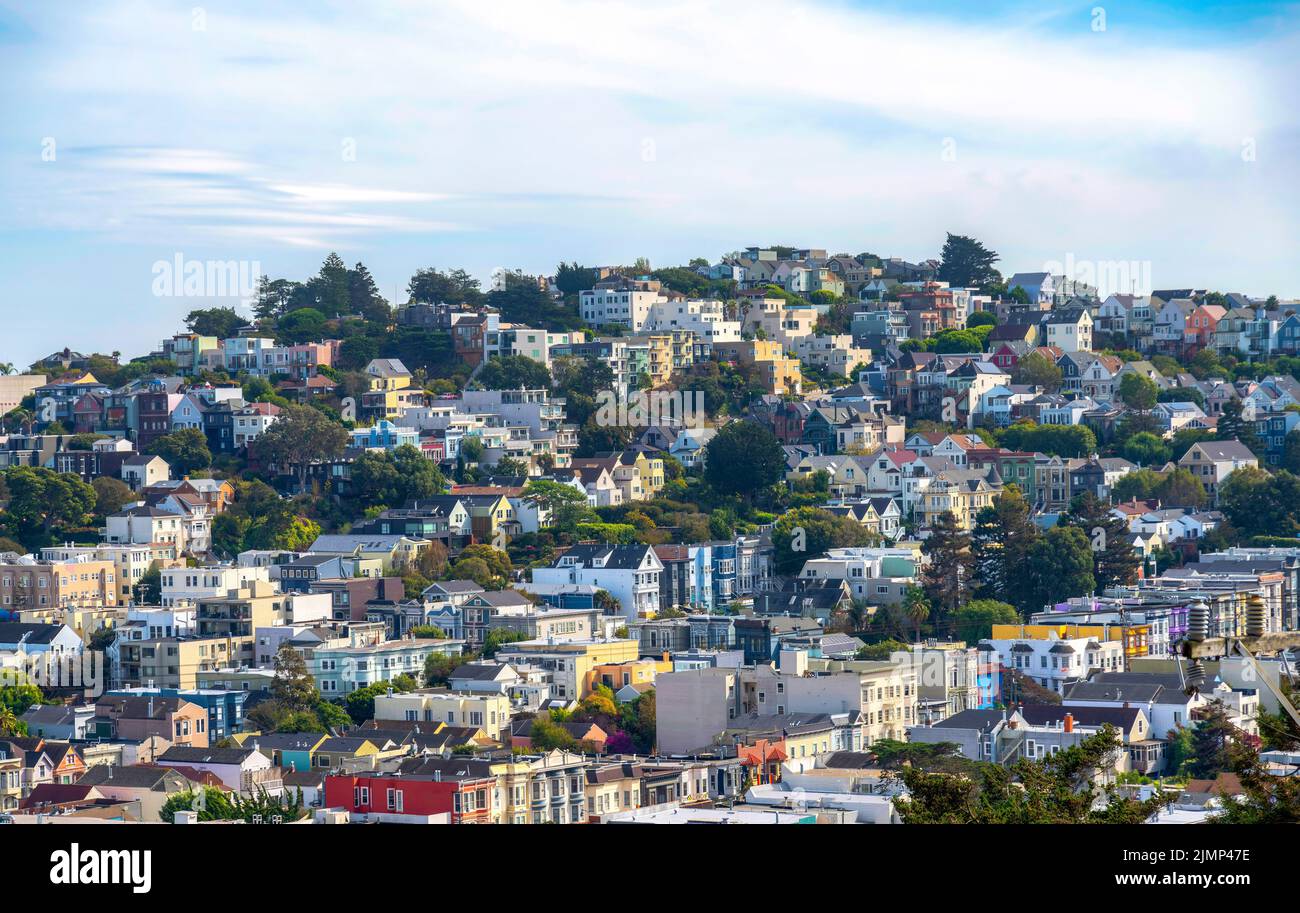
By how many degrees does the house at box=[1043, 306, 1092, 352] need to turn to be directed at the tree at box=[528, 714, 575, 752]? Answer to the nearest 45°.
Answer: approximately 45° to its right

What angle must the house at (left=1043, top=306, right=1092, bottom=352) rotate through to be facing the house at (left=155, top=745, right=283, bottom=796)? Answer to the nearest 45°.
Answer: approximately 45° to its right

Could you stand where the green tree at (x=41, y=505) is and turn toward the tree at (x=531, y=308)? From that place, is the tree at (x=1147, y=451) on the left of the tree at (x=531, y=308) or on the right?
right

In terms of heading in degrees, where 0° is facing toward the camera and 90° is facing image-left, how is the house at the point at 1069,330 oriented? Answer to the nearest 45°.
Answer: approximately 315°

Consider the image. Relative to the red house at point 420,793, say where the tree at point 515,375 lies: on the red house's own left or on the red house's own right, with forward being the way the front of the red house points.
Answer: on the red house's own left

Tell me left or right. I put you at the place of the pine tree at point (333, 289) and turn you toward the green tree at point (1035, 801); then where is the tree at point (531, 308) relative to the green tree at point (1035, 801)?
left
